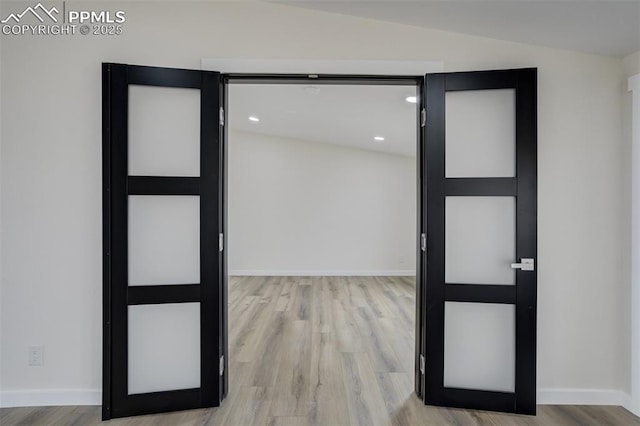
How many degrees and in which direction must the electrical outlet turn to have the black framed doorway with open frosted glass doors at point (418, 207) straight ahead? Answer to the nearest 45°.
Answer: approximately 45° to its left

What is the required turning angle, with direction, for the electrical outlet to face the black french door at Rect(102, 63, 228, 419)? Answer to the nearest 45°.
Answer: approximately 45° to its left

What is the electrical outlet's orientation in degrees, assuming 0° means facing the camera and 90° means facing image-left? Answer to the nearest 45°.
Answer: approximately 0°

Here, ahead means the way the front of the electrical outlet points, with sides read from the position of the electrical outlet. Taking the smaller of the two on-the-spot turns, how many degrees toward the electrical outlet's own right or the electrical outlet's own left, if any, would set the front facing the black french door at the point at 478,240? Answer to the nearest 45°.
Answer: approximately 45° to the electrical outlet's own left
